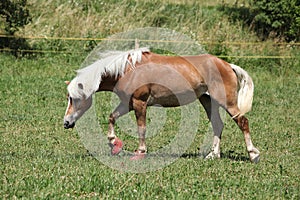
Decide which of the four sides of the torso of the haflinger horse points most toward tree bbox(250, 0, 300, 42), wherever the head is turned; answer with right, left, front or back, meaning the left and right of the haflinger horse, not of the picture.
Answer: right

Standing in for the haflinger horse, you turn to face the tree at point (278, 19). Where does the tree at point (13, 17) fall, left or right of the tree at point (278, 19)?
left

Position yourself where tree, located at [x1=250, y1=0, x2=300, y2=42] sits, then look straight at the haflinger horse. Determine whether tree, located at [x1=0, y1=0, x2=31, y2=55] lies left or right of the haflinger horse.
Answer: right

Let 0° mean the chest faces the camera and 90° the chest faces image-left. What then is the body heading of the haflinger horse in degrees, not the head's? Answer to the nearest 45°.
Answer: approximately 90°

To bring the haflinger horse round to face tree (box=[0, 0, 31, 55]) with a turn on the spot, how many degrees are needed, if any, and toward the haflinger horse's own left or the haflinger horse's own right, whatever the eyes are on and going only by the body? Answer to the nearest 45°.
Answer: approximately 45° to the haflinger horse's own right
